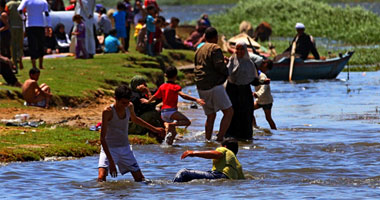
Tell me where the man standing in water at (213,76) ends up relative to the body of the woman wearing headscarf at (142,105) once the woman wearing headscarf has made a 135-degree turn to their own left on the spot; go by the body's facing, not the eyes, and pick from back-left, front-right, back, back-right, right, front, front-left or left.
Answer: right

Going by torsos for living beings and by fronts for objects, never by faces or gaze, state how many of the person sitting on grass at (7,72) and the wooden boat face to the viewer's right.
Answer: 2

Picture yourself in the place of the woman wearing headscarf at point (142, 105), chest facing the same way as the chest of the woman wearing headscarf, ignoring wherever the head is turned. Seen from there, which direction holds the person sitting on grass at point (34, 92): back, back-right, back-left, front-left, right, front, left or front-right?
back

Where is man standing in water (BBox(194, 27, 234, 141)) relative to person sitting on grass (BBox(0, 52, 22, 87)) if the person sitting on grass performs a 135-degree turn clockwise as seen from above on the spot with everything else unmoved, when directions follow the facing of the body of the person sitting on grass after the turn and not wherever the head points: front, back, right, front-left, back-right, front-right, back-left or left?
left

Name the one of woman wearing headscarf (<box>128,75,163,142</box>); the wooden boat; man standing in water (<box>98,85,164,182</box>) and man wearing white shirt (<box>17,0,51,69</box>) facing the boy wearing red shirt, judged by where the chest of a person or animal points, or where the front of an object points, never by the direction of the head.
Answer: the woman wearing headscarf

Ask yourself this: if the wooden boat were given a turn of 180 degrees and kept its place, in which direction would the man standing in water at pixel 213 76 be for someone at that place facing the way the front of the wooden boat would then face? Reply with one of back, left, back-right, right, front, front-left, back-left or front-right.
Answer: left

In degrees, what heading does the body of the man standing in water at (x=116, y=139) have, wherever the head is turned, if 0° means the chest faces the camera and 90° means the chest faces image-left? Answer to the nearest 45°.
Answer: approximately 315°

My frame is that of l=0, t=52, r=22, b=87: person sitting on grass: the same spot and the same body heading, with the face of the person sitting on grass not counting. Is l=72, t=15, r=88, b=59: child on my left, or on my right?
on my left
